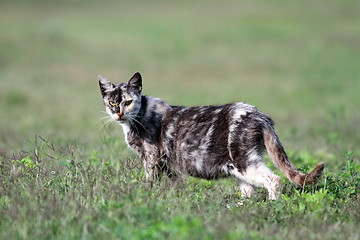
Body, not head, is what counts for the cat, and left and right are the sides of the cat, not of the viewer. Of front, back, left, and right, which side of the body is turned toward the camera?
left
